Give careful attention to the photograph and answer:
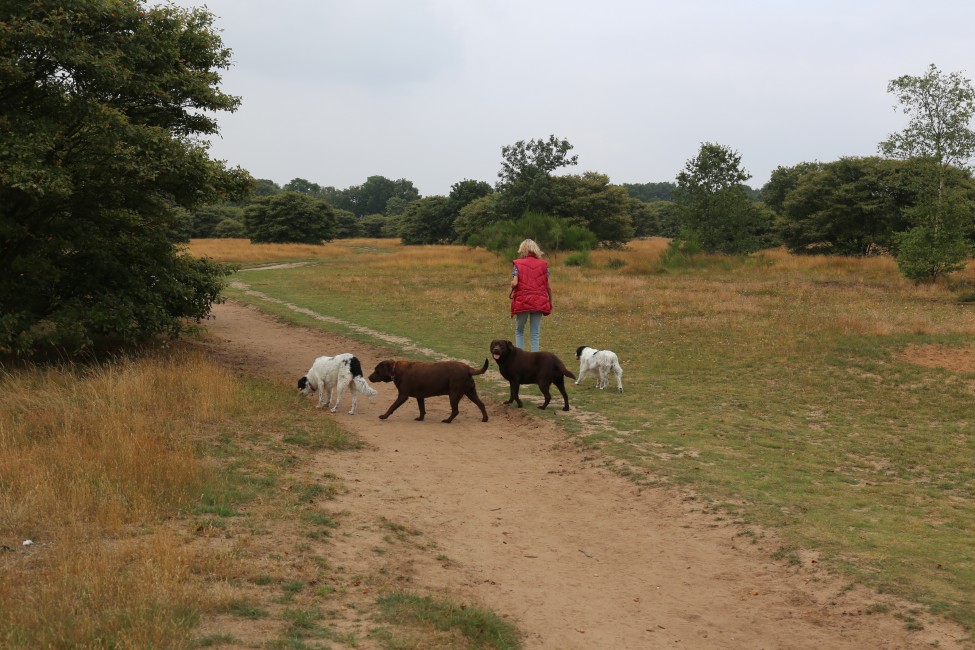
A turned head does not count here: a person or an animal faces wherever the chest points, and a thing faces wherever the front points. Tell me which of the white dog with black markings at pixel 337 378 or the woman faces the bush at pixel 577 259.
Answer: the woman

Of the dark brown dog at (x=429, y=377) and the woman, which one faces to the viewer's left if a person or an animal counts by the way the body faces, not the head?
the dark brown dog

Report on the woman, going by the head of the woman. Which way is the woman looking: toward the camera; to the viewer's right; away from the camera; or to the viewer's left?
away from the camera

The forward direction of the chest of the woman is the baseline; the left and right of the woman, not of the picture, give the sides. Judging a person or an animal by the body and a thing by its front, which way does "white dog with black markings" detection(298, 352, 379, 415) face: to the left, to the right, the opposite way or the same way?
to the left

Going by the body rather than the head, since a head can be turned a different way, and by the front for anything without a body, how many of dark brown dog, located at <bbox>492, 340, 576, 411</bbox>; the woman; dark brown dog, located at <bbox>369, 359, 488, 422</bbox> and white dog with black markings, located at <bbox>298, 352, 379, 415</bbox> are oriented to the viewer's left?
3

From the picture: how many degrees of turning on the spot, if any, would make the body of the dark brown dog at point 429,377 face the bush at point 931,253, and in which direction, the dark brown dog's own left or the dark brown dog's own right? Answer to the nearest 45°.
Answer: approximately 135° to the dark brown dog's own right

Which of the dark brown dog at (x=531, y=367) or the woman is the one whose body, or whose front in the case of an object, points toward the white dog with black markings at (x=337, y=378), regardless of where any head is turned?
the dark brown dog

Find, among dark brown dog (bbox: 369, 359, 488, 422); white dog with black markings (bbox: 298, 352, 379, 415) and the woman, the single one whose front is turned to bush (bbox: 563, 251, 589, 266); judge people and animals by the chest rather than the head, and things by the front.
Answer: the woman

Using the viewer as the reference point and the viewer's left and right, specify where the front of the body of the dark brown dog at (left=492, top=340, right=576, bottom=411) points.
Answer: facing to the left of the viewer

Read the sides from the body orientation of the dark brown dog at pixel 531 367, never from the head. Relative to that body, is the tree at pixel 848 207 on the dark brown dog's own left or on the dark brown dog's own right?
on the dark brown dog's own right

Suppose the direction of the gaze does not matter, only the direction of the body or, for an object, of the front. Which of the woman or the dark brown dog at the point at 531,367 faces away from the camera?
the woman

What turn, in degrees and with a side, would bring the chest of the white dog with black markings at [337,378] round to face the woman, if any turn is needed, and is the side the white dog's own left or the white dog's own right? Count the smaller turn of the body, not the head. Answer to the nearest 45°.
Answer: approximately 135° to the white dog's own right

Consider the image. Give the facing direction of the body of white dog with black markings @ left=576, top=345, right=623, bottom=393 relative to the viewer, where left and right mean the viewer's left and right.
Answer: facing away from the viewer and to the left of the viewer

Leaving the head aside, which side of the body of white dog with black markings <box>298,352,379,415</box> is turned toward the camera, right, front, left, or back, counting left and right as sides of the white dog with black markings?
left

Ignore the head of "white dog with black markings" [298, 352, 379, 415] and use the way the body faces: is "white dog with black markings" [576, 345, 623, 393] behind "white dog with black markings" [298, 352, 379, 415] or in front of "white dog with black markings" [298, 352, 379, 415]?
behind
